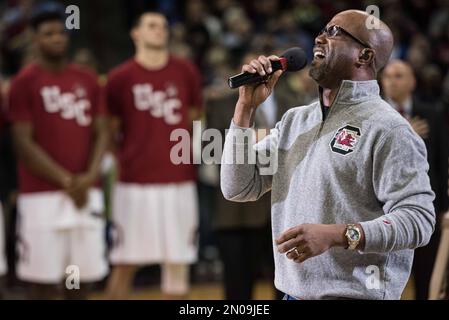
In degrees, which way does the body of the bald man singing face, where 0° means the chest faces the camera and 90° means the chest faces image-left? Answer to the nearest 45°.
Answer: approximately 45°

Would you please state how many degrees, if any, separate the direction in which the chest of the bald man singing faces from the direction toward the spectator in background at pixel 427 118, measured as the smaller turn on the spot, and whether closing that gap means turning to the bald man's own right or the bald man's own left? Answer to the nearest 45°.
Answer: approximately 135° to the bald man's own right

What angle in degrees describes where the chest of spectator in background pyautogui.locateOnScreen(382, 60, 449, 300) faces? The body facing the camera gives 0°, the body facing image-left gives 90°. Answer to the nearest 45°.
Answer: approximately 45°

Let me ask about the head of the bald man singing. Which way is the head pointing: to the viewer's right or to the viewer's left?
to the viewer's left

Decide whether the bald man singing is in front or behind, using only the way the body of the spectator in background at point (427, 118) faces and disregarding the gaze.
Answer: in front

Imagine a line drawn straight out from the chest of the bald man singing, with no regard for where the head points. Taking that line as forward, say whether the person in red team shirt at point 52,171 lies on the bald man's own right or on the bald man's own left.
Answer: on the bald man's own right

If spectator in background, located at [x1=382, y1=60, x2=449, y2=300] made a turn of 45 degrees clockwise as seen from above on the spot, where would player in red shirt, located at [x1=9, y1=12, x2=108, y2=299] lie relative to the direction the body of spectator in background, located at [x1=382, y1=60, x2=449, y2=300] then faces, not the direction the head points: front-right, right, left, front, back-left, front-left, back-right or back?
front

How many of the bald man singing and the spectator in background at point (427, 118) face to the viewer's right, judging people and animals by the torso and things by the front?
0
